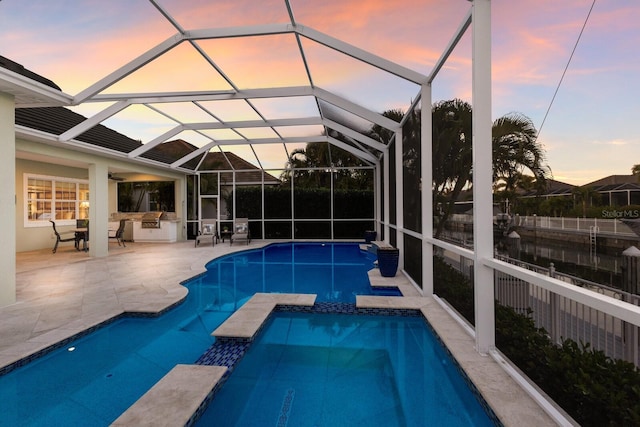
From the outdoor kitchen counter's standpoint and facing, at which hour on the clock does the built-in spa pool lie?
The built-in spa pool is roughly at 12 o'clock from the outdoor kitchen counter.

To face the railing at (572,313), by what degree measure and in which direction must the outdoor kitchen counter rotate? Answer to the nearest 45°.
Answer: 0° — it already faces it

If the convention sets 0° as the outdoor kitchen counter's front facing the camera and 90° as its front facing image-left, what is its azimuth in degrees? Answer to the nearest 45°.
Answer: approximately 0°

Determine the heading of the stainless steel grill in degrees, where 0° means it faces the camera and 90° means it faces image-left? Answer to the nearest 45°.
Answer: approximately 0°

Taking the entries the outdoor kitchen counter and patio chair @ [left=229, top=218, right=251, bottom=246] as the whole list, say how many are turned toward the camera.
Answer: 2

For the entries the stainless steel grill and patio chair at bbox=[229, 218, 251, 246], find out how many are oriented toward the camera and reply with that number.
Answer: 2
